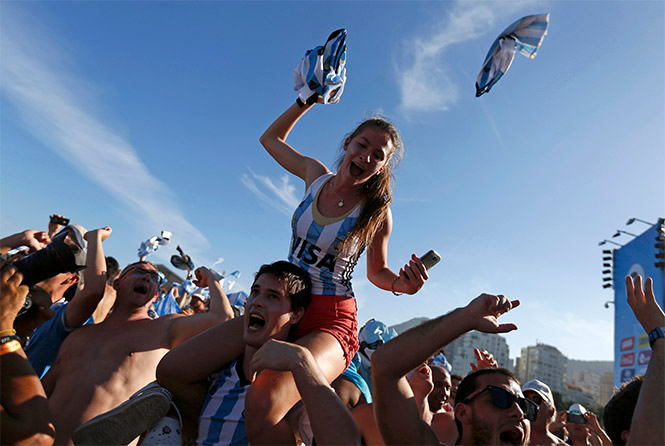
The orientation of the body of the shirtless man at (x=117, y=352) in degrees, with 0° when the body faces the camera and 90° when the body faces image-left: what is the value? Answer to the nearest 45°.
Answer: approximately 315°

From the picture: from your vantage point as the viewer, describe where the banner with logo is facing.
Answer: facing the viewer and to the left of the viewer

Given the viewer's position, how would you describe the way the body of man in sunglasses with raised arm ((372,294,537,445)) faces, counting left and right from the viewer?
facing the viewer and to the right of the viewer

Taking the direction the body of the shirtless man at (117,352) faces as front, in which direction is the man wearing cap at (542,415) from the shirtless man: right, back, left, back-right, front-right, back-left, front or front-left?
front-left

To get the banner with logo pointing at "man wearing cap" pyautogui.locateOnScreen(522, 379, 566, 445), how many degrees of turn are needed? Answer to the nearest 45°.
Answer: approximately 45° to its left

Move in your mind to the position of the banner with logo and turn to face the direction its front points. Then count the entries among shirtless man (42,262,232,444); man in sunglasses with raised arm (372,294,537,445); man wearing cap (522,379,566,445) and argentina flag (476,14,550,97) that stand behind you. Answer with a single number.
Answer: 0

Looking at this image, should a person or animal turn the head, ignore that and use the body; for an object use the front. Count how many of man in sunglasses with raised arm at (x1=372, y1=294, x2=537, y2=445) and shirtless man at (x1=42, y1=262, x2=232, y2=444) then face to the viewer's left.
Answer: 0

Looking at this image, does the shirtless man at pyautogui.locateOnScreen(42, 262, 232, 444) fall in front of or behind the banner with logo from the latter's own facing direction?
in front

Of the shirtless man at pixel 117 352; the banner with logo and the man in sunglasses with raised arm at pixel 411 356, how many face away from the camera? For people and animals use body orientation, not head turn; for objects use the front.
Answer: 0
